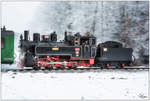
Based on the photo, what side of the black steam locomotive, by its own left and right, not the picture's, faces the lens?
left
